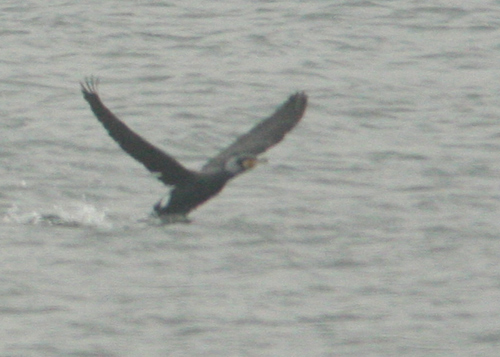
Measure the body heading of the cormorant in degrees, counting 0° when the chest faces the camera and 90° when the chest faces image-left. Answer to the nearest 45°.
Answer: approximately 315°

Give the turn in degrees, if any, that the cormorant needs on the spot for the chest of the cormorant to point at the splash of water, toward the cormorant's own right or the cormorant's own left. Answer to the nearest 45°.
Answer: approximately 135° to the cormorant's own right
